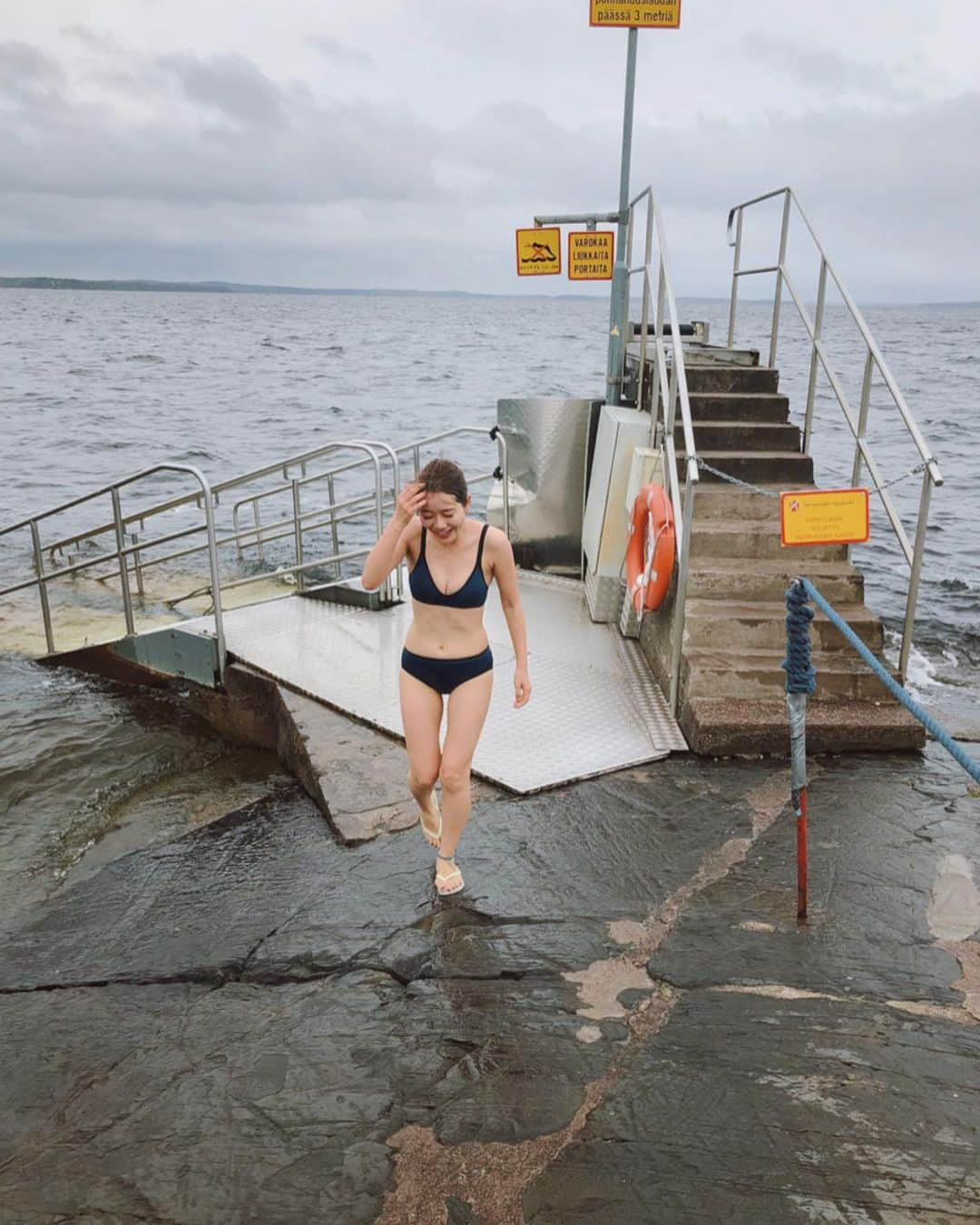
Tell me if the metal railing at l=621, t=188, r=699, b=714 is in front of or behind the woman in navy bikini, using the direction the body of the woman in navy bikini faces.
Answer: behind

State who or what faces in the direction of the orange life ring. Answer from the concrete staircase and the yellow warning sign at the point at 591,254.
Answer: the yellow warning sign

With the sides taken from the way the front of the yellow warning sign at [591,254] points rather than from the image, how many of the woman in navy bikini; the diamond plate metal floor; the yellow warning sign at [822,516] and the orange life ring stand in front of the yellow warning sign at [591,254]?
4

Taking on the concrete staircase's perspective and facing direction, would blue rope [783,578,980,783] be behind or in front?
in front

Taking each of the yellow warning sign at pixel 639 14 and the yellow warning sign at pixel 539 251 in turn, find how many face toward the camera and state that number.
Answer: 2

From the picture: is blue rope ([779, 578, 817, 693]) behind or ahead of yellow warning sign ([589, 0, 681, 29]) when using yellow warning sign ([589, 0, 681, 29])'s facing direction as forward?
ahead

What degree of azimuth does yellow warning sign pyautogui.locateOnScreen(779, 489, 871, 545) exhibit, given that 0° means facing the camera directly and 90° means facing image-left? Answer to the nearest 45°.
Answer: approximately 0°
